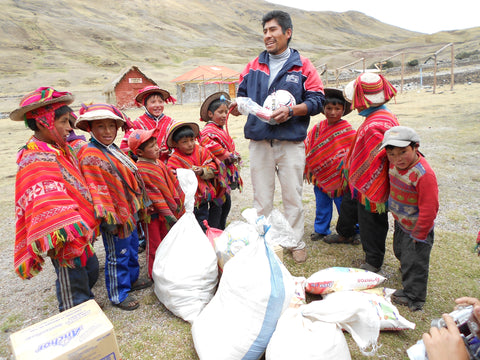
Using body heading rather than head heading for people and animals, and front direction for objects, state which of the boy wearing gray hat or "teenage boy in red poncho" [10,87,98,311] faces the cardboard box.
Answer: the boy wearing gray hat

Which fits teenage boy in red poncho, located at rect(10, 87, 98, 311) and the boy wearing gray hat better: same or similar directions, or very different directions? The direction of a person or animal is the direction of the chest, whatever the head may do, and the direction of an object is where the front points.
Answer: very different directions

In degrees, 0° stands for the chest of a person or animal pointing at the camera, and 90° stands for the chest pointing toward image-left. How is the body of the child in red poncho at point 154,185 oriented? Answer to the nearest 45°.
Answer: approximately 315°

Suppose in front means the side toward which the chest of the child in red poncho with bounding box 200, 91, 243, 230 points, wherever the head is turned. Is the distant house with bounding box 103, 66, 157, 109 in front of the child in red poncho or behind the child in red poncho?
behind

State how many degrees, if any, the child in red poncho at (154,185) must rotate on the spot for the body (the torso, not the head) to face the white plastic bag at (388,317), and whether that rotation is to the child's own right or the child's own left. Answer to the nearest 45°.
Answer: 0° — they already face it

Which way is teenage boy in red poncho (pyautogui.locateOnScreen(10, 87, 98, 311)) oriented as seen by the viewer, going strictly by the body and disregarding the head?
to the viewer's right

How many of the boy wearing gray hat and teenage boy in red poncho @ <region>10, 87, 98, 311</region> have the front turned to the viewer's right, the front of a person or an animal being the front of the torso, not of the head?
1

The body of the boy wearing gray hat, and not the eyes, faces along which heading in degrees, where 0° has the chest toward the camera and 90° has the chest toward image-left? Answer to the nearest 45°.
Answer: approximately 45°

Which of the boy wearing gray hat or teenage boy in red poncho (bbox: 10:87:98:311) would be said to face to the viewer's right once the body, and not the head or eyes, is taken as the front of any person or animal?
the teenage boy in red poncho
